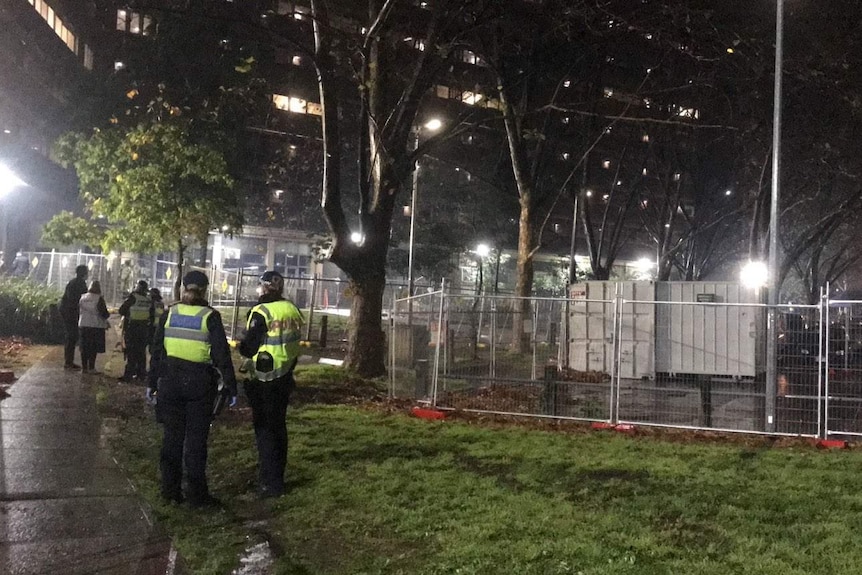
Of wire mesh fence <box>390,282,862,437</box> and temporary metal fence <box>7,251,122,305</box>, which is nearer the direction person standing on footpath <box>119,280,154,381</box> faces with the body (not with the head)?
the temporary metal fence

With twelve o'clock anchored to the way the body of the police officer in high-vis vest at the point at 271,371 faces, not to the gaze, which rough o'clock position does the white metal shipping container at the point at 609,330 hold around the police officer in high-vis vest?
The white metal shipping container is roughly at 3 o'clock from the police officer in high-vis vest.

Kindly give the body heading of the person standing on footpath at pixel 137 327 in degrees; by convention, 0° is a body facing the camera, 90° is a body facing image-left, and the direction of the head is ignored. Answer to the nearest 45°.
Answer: approximately 180°

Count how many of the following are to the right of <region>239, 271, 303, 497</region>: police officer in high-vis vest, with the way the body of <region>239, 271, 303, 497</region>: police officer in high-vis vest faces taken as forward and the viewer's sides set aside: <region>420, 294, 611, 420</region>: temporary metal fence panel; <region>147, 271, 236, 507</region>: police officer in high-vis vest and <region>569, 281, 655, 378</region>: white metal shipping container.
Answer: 2

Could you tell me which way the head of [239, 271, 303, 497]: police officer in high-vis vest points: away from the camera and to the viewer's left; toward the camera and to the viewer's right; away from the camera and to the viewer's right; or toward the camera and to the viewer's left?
away from the camera and to the viewer's left

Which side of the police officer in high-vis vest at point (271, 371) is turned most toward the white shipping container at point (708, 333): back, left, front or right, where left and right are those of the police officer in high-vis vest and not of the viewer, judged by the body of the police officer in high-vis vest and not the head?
right

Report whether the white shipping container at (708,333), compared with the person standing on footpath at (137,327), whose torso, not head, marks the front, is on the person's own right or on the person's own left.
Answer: on the person's own right
